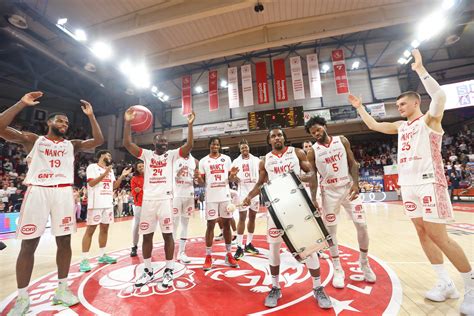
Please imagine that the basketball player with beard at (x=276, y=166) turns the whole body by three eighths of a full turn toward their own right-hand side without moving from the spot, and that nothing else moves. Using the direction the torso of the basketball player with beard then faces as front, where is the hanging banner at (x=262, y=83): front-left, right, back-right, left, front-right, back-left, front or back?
front-right

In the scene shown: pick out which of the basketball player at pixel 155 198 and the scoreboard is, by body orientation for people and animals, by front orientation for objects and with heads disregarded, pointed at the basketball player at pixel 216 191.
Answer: the scoreboard

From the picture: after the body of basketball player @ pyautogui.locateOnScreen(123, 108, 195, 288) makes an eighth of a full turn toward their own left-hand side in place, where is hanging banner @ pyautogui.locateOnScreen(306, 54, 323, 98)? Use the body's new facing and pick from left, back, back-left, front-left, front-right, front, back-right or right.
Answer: left

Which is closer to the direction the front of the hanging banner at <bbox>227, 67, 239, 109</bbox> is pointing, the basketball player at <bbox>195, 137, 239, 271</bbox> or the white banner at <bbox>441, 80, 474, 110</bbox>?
the basketball player

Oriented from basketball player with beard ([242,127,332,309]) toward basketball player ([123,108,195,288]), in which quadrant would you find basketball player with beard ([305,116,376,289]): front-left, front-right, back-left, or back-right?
back-right
